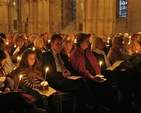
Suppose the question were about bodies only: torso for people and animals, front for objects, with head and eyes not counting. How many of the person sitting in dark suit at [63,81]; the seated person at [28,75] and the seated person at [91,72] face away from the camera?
0

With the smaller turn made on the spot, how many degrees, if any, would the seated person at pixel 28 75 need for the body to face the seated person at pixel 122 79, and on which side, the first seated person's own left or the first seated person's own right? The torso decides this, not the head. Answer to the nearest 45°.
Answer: approximately 90° to the first seated person's own left

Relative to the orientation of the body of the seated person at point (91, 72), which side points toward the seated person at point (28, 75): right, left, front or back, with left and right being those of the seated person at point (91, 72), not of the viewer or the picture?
right

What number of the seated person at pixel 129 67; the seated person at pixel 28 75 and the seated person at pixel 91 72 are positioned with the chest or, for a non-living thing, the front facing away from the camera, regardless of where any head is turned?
0

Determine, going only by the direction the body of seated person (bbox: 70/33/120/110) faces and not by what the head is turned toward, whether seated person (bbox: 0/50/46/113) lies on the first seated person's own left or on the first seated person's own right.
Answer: on the first seated person's own right

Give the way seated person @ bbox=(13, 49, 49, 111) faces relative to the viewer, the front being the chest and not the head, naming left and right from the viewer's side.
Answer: facing the viewer and to the right of the viewer

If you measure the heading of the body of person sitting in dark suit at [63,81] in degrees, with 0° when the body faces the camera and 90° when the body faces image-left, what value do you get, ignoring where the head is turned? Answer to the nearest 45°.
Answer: approximately 315°

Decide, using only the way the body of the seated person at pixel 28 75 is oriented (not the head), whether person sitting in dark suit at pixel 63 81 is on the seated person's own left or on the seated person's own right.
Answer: on the seated person's own left

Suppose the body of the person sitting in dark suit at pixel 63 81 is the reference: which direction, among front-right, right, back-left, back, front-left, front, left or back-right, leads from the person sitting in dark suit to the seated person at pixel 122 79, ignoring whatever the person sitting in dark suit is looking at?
left

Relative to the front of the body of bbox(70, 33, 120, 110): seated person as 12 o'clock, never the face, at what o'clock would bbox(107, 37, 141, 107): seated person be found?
bbox(107, 37, 141, 107): seated person is roughly at 9 o'clock from bbox(70, 33, 120, 110): seated person.

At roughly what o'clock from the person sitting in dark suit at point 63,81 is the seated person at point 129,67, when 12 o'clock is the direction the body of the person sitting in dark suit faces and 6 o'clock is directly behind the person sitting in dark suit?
The seated person is roughly at 9 o'clock from the person sitting in dark suit.
